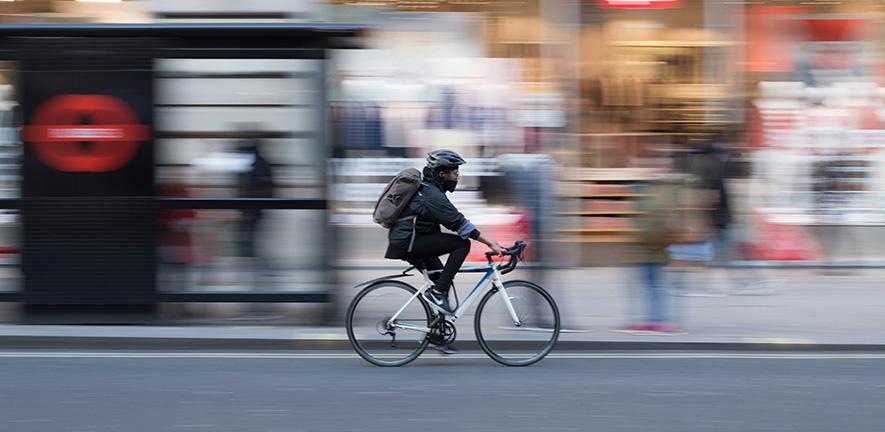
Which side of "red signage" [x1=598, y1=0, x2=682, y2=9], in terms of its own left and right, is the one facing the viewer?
front

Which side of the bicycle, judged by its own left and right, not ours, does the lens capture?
right

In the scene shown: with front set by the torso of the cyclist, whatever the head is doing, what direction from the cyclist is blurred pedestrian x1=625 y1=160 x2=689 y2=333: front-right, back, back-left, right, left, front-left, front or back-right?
front-left

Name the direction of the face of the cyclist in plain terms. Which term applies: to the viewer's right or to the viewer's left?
to the viewer's right

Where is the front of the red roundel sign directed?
toward the camera

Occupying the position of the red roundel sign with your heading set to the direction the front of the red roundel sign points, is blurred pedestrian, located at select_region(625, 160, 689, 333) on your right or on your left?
on your left

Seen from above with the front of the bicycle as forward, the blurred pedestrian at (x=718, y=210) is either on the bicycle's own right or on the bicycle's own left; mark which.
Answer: on the bicycle's own left

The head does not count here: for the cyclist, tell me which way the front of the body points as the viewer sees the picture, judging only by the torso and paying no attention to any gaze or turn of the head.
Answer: to the viewer's right

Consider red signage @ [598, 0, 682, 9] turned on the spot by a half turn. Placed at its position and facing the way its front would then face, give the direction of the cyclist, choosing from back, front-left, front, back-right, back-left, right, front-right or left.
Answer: back
